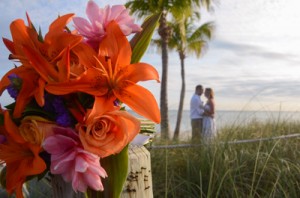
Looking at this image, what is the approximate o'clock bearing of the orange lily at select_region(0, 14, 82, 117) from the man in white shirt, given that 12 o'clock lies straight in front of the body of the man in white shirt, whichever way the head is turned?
The orange lily is roughly at 3 o'clock from the man in white shirt.

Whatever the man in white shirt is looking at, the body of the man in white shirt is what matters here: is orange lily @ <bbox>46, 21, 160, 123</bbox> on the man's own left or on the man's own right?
on the man's own right

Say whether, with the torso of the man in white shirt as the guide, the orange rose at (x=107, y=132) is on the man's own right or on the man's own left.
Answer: on the man's own right

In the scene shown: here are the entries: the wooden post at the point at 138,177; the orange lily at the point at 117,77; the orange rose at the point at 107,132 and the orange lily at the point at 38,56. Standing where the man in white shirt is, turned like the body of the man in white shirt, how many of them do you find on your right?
4

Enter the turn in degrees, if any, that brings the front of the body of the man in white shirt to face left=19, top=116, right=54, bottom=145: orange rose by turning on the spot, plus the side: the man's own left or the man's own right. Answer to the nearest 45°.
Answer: approximately 90° to the man's own right

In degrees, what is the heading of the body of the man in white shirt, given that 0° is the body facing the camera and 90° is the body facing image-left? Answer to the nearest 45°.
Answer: approximately 270°

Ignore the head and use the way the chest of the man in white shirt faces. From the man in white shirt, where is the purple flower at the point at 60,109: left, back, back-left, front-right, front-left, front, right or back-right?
right

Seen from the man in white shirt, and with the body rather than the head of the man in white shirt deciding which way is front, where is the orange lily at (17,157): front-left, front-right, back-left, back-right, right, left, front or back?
right
